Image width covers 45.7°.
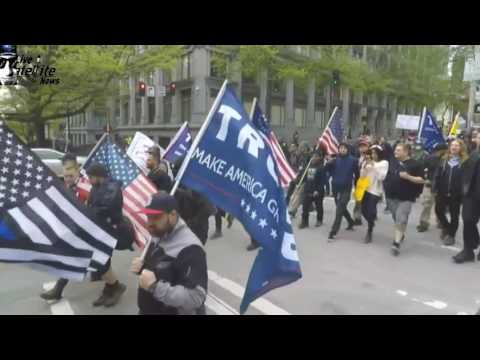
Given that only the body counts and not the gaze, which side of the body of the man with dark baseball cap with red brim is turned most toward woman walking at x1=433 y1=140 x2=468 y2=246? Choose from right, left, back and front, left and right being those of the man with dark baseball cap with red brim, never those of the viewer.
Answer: back

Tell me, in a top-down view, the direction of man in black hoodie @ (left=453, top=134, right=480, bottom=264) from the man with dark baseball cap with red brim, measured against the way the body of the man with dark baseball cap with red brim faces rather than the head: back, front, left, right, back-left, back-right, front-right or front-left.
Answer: back

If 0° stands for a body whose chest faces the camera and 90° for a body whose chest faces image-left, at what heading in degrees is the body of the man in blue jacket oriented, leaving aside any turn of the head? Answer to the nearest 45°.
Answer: approximately 45°

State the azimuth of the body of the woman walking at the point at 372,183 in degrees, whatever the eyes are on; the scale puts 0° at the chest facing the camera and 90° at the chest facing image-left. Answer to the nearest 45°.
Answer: approximately 45°

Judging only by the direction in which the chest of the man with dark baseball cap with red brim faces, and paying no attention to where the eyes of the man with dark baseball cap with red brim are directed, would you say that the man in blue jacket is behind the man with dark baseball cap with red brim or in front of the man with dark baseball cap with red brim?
behind

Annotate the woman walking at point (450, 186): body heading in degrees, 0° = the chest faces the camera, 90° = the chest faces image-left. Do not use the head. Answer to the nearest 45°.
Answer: approximately 0°

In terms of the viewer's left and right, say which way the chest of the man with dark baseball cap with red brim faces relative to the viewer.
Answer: facing the viewer and to the left of the viewer

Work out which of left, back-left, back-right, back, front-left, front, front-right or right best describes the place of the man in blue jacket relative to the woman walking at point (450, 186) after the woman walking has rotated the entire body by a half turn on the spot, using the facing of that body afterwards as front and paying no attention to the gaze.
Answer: left

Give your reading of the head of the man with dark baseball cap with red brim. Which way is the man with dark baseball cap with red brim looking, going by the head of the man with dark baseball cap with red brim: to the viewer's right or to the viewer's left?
to the viewer's left
